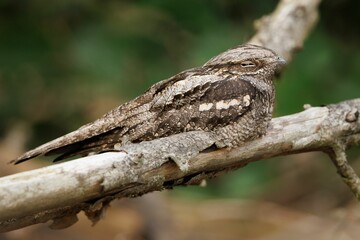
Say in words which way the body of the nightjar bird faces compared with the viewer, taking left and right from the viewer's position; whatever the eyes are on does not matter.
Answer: facing to the right of the viewer
